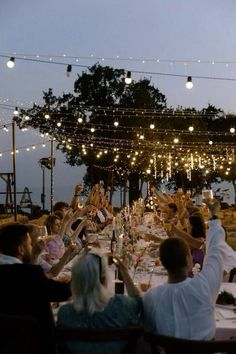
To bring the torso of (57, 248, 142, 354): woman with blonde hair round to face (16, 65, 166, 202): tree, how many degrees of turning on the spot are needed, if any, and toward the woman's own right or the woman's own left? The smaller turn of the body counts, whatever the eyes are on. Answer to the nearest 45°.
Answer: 0° — they already face it

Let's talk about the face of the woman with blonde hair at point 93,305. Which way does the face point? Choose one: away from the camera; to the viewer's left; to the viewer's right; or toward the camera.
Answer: away from the camera

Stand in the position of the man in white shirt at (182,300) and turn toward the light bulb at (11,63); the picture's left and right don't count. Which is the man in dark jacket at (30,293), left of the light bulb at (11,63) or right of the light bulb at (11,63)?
left

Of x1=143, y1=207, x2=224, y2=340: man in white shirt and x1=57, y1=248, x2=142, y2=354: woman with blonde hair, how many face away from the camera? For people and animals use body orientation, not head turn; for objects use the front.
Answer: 2

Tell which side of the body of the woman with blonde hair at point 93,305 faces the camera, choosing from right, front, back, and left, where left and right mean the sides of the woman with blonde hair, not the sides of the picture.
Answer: back

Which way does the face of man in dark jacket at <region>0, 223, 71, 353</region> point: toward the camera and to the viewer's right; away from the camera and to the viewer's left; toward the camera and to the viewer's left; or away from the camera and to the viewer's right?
away from the camera and to the viewer's right

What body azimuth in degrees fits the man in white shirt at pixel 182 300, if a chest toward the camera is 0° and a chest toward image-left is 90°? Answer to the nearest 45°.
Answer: approximately 180°

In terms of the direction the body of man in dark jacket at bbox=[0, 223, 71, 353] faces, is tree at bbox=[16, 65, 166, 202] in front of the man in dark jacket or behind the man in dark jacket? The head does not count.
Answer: in front

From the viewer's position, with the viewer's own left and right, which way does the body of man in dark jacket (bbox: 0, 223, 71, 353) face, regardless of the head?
facing away from the viewer and to the right of the viewer

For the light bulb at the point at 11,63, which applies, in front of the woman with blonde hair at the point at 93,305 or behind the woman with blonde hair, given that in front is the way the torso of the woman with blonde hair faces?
in front
